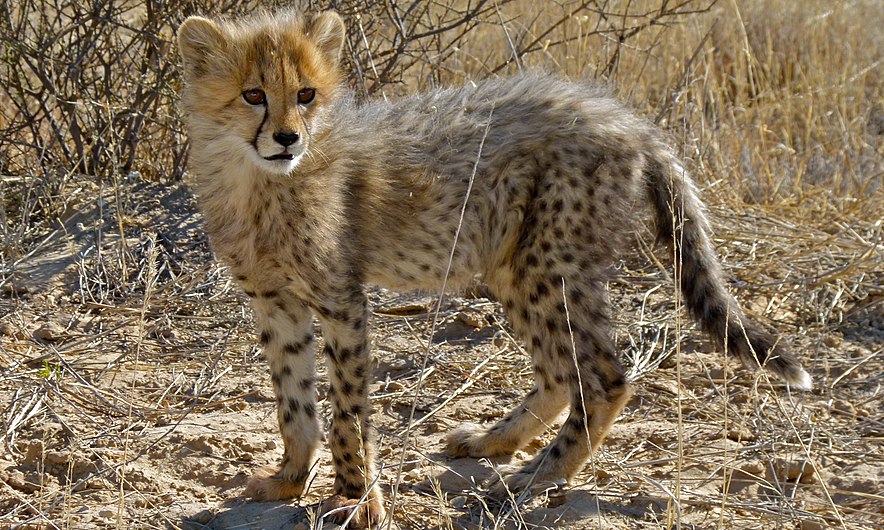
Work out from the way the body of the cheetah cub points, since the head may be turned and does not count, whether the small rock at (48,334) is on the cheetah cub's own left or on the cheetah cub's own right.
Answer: on the cheetah cub's own right

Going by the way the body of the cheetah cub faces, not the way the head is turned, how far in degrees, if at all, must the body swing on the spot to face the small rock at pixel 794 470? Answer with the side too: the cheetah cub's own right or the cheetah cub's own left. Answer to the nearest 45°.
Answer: approximately 135° to the cheetah cub's own left

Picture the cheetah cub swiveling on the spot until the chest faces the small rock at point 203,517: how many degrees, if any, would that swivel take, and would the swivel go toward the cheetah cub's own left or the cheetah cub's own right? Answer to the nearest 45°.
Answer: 0° — it already faces it

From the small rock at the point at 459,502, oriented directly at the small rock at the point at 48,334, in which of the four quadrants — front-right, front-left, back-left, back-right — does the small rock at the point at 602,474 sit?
back-right

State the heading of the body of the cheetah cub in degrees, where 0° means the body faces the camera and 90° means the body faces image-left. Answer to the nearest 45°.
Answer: approximately 45°

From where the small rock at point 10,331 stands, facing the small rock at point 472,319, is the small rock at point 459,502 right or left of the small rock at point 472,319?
right

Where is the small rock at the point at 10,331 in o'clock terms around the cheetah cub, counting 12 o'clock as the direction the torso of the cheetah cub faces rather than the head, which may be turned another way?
The small rock is roughly at 2 o'clock from the cheetah cub.
